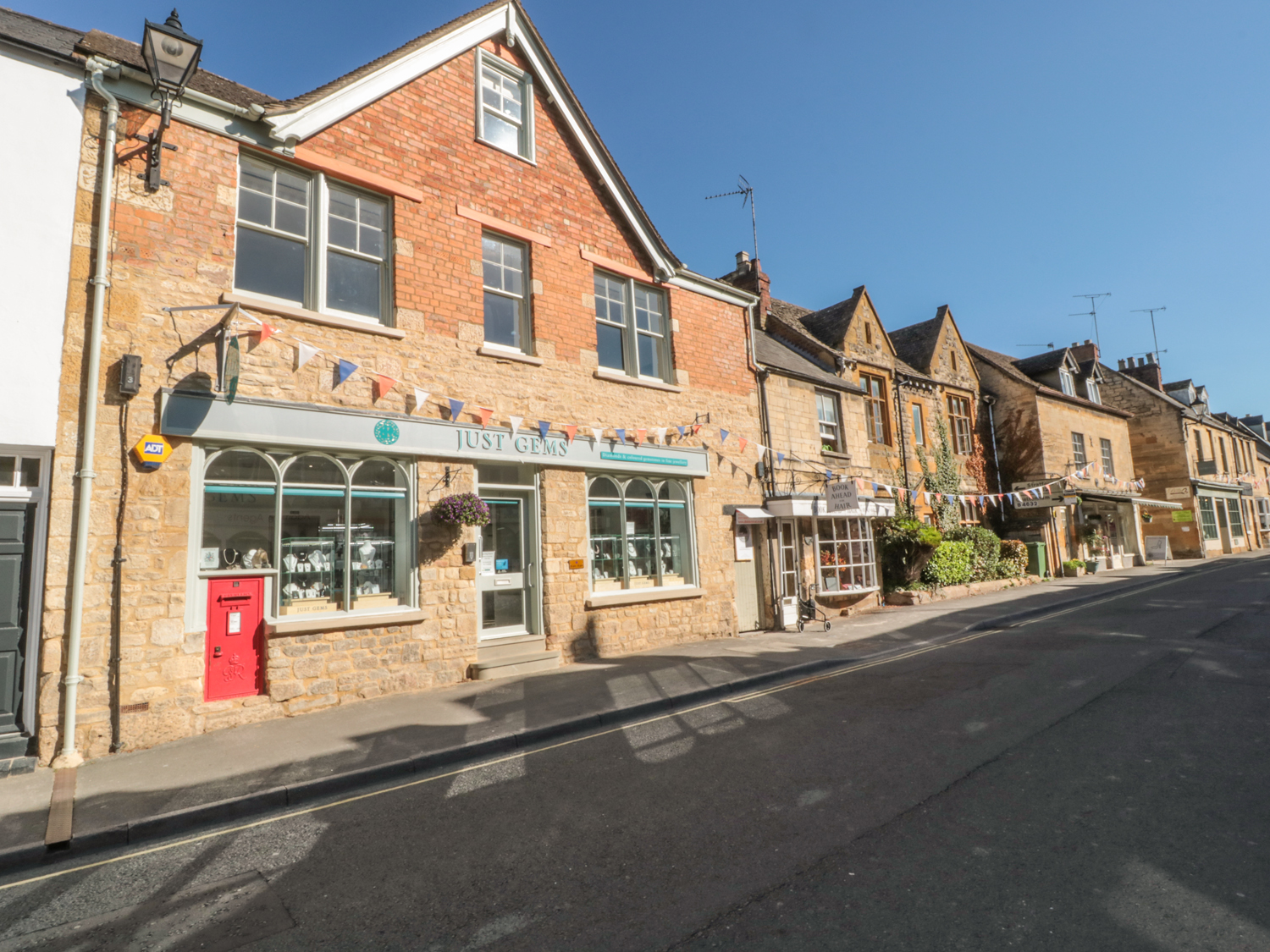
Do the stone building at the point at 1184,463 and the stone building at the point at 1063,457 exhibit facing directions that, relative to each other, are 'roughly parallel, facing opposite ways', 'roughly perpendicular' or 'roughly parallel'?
roughly parallel

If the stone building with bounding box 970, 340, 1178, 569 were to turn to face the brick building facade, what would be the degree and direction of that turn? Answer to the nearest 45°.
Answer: approximately 45° to its right

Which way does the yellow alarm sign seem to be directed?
toward the camera

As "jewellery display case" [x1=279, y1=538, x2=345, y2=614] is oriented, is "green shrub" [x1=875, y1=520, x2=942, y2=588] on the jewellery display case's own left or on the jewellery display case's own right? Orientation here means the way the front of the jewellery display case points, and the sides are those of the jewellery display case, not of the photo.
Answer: on the jewellery display case's own left

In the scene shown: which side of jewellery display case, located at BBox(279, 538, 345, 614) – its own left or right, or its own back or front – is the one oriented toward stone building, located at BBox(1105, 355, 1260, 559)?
left

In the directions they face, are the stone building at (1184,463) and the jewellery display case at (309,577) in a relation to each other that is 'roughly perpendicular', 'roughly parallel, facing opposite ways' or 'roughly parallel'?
roughly parallel

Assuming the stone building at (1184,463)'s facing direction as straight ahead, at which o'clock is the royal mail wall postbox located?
The royal mail wall postbox is roughly at 2 o'clock from the stone building.

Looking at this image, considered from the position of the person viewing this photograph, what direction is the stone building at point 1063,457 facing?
facing the viewer and to the right of the viewer

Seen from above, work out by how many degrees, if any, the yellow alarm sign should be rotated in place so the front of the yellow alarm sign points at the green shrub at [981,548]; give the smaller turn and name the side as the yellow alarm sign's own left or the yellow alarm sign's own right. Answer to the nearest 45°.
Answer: approximately 90° to the yellow alarm sign's own left

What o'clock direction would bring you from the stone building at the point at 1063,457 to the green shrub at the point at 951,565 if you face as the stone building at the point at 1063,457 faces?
The green shrub is roughly at 2 o'clock from the stone building.

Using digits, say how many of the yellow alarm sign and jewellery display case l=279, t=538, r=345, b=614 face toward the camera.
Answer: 2

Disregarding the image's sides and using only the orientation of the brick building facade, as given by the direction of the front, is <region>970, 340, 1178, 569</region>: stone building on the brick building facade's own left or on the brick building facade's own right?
on the brick building facade's own left
